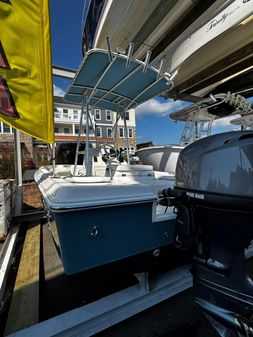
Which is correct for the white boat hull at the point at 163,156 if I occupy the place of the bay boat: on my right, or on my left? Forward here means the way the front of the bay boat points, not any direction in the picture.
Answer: on my right

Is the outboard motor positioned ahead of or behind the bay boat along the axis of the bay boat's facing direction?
behind

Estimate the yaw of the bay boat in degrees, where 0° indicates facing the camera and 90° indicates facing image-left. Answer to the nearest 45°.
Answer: approximately 135°
